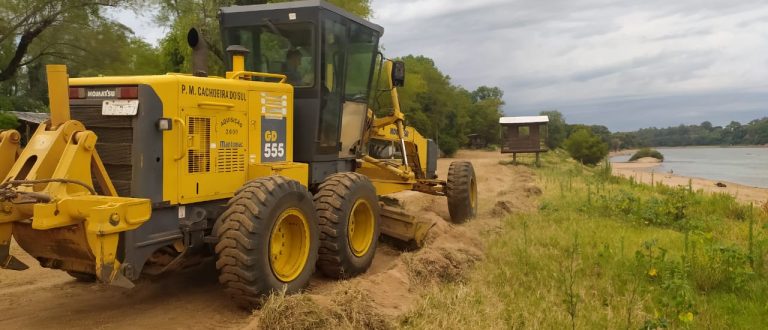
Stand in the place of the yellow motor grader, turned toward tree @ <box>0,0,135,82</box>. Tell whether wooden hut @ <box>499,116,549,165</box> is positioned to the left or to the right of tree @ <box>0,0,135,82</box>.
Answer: right

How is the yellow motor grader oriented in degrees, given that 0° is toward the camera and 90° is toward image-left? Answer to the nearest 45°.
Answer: approximately 225°

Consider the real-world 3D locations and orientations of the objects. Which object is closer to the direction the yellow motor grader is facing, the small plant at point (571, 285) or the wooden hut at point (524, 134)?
the wooden hut

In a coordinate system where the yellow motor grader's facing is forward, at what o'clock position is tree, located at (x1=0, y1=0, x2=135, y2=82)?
The tree is roughly at 10 o'clock from the yellow motor grader.

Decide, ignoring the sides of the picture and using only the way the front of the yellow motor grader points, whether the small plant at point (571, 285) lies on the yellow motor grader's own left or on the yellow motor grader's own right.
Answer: on the yellow motor grader's own right

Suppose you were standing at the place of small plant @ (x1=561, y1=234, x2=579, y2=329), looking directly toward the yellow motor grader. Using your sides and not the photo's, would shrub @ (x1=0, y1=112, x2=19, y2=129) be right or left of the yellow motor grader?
right

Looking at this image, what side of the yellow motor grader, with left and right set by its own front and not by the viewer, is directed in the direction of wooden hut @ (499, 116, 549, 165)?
front

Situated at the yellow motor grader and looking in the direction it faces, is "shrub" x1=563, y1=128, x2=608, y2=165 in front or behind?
in front
